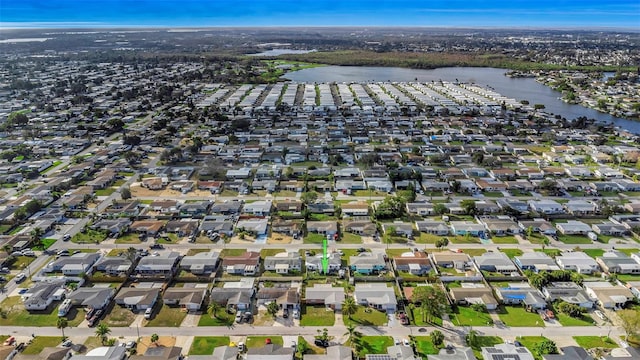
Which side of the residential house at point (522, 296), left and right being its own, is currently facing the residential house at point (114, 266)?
right

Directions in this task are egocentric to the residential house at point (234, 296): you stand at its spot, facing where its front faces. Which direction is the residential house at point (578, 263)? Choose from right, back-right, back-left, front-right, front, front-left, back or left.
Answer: left

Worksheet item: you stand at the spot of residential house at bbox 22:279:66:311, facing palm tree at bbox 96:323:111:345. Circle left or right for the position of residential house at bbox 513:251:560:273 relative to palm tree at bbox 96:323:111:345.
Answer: left

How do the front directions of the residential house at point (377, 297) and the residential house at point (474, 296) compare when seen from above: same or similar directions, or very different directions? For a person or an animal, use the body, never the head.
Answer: same or similar directions

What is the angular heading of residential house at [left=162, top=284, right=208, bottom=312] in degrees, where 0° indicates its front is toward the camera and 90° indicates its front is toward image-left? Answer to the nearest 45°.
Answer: approximately 0°

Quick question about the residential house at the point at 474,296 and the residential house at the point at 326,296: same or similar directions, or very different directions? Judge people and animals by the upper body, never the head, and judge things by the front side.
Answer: same or similar directions

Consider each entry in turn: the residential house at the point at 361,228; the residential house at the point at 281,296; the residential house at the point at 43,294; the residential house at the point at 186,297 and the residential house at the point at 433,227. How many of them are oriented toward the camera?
5

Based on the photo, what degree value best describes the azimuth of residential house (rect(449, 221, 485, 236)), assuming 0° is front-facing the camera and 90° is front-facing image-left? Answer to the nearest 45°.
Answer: approximately 0°

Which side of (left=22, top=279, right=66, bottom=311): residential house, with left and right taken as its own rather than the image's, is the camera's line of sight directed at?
front

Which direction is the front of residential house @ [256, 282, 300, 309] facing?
toward the camera

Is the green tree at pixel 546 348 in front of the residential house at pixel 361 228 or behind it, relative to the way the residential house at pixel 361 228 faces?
in front

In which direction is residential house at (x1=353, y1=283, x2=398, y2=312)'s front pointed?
toward the camera

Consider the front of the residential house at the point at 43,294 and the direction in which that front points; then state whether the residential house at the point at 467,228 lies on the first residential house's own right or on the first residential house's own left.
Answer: on the first residential house's own left

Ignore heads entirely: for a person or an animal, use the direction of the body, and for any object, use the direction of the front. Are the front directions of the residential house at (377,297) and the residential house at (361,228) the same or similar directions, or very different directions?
same or similar directions

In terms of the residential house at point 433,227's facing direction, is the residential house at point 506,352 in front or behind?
in front

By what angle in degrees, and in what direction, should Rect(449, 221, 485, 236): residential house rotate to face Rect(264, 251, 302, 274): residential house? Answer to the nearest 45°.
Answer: approximately 45° to its right
